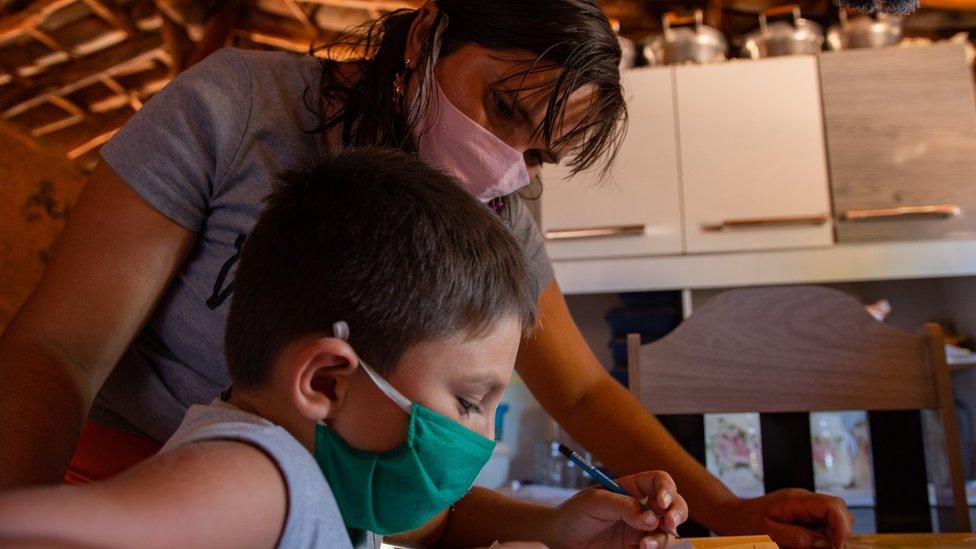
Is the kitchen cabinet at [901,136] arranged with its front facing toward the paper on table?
yes

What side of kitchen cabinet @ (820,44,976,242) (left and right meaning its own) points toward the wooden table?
front

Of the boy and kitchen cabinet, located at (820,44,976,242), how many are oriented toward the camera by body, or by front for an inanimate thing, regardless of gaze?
1

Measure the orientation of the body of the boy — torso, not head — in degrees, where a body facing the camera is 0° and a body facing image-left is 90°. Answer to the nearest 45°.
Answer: approximately 270°

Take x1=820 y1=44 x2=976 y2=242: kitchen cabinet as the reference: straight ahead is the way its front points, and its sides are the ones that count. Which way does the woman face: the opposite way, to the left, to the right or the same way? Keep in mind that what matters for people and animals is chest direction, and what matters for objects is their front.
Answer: to the left

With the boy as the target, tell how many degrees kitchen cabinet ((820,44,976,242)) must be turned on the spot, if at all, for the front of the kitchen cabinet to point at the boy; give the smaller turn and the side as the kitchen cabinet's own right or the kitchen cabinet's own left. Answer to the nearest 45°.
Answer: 0° — it already faces them

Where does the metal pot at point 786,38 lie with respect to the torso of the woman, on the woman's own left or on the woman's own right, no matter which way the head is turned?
on the woman's own left

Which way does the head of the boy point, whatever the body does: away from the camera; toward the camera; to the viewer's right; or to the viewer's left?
to the viewer's right

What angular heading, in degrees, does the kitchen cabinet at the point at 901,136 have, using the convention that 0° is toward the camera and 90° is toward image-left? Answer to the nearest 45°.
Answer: approximately 0°

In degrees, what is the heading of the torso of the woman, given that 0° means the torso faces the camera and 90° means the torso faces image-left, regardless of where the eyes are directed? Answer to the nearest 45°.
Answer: approximately 315°

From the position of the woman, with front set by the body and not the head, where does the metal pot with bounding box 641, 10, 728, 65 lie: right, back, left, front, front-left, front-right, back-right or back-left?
left
